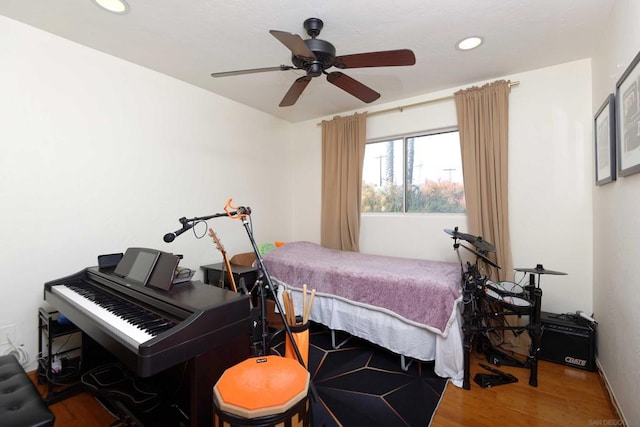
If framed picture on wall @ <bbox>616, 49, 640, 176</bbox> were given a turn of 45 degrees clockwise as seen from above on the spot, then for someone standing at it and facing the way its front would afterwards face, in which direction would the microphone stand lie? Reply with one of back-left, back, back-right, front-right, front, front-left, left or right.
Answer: left

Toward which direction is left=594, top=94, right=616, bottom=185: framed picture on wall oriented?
to the viewer's left

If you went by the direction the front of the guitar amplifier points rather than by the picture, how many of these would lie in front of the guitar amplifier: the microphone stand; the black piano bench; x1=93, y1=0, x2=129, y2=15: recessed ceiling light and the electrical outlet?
4

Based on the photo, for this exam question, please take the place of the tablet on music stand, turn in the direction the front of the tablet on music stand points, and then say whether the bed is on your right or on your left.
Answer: on your left

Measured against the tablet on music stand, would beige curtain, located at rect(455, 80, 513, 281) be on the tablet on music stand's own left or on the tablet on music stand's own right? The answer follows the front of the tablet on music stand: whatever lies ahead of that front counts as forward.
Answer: on the tablet on music stand's own left

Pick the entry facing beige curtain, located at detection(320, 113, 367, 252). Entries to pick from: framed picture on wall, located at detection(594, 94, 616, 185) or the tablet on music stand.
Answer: the framed picture on wall

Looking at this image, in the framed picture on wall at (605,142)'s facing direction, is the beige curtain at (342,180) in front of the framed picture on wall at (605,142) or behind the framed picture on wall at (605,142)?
in front

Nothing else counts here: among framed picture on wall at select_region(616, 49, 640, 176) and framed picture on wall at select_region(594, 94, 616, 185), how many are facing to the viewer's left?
2

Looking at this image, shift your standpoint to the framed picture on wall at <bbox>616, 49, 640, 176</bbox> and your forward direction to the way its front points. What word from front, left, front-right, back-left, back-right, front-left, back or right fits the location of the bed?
front

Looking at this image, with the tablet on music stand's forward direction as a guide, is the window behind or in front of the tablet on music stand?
behind

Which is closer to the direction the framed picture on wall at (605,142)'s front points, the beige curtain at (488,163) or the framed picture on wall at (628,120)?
the beige curtain

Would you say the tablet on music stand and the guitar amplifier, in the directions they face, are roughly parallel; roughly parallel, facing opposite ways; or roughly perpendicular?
roughly perpendicular

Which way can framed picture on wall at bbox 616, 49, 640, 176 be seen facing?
to the viewer's left
